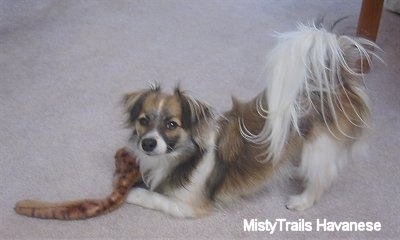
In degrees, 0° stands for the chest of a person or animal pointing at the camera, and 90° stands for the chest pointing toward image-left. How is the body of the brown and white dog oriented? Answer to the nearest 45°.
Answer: approximately 90°
